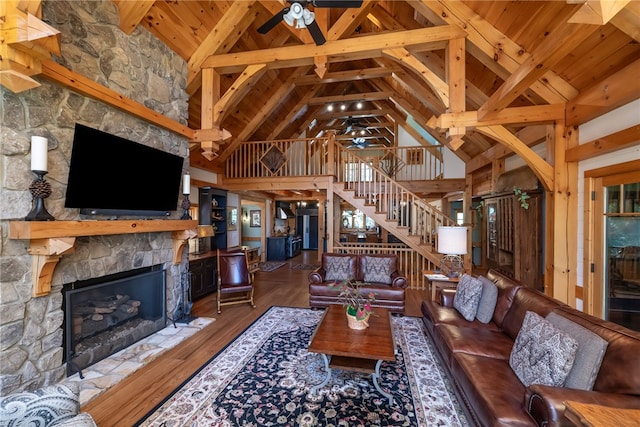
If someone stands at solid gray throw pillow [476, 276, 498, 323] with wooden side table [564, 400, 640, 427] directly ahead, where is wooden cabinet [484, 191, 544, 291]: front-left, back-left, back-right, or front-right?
back-left

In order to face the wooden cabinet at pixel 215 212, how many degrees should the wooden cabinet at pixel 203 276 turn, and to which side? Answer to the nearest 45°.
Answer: approximately 135° to its left

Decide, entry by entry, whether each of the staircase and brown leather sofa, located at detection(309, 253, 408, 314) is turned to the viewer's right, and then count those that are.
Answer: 1

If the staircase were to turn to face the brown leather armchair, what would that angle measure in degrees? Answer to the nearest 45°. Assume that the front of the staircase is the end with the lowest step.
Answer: approximately 135° to its right

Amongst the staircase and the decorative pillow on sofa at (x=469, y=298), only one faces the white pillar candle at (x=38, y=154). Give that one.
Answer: the decorative pillow on sofa

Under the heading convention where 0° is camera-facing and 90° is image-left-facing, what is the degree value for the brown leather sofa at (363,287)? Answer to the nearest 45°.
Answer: approximately 0°

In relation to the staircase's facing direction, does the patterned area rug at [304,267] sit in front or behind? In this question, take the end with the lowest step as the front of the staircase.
behind

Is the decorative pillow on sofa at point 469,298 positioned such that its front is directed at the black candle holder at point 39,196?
yes

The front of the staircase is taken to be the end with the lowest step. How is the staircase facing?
to the viewer's right

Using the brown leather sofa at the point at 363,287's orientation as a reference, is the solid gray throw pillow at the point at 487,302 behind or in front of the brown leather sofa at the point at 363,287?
in front

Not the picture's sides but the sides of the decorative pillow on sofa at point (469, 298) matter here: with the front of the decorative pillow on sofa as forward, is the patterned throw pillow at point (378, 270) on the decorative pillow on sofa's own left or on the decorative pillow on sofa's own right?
on the decorative pillow on sofa's own right

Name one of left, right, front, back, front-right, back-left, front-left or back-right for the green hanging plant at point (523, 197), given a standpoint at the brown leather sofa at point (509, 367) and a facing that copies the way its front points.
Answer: back-right
